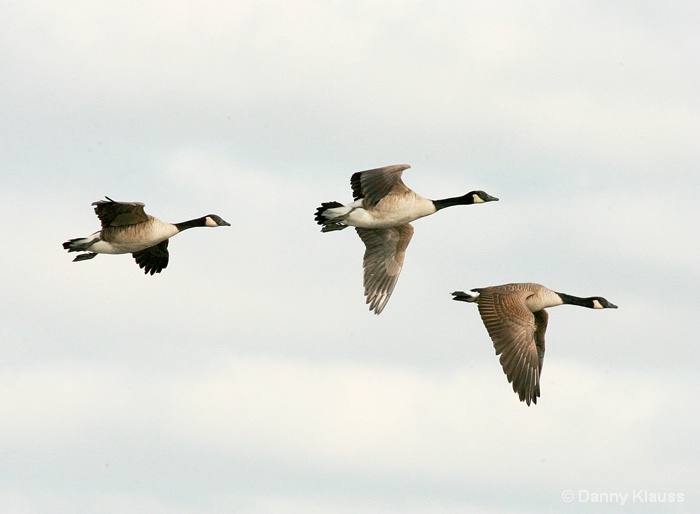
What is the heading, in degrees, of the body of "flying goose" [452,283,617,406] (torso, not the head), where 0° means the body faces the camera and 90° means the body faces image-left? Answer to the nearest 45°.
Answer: approximately 270°

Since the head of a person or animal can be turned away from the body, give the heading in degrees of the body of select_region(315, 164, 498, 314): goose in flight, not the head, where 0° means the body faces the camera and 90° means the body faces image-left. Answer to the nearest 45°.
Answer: approximately 270°

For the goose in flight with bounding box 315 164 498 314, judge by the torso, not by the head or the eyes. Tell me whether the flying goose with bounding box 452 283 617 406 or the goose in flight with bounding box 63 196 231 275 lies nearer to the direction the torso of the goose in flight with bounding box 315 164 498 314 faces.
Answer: the flying goose

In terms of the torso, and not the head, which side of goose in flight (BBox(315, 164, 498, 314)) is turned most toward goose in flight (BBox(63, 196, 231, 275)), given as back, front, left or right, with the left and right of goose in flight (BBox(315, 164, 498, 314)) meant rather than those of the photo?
back

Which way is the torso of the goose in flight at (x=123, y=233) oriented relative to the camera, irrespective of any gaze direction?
to the viewer's right

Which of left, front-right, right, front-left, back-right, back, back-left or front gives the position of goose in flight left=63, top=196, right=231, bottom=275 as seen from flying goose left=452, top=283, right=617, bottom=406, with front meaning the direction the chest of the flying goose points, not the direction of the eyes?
back

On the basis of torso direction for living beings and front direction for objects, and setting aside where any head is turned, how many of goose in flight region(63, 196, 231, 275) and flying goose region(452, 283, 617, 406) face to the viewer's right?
2

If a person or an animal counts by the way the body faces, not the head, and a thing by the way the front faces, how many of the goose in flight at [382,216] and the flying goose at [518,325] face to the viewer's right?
2
